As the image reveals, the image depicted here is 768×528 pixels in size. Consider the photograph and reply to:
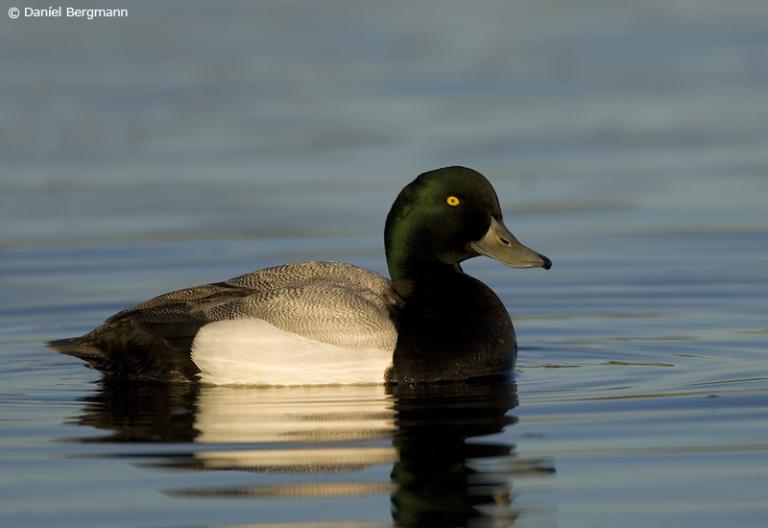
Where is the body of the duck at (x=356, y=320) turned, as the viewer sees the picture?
to the viewer's right
